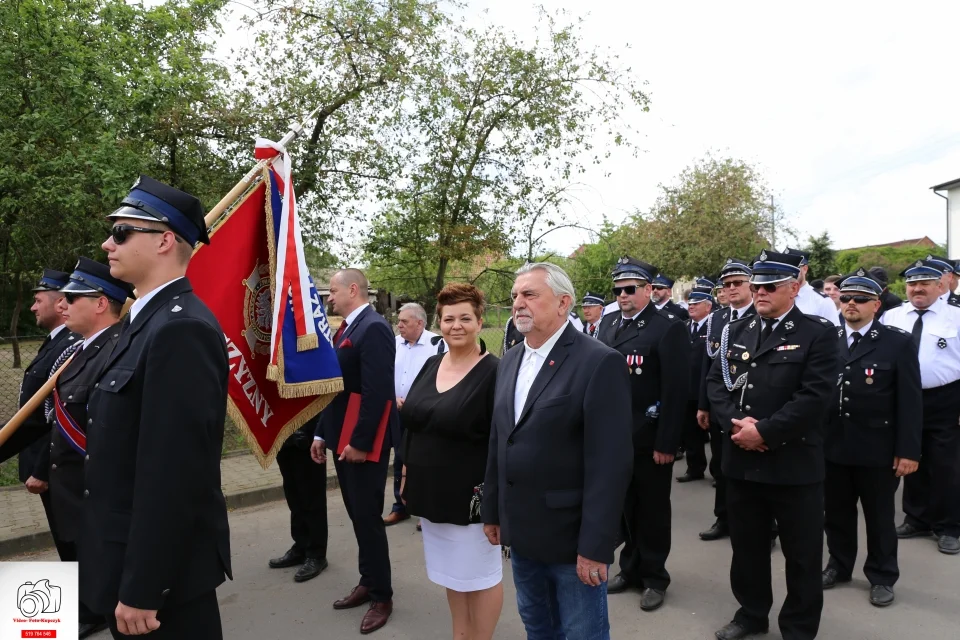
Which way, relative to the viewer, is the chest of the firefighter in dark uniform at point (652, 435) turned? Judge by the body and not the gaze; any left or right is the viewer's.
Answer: facing the viewer and to the left of the viewer

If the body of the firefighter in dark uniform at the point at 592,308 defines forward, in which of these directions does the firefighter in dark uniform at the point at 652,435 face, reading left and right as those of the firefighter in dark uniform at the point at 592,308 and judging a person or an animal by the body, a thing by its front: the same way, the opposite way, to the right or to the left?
the same way

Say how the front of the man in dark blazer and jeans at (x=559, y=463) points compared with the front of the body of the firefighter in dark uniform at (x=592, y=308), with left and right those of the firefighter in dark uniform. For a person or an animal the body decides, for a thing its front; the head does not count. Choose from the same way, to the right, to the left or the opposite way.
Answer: the same way

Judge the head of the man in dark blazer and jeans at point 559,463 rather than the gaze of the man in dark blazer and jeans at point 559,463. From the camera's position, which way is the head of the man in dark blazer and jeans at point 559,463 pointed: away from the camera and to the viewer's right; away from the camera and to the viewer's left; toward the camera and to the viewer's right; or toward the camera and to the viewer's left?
toward the camera and to the viewer's left

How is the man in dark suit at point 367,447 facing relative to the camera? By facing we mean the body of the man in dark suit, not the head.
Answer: to the viewer's left

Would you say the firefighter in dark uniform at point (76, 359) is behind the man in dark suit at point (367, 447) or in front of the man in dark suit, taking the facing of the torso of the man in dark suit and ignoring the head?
in front

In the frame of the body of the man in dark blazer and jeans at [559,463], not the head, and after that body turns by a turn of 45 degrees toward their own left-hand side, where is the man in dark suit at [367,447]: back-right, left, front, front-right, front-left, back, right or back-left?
back-right

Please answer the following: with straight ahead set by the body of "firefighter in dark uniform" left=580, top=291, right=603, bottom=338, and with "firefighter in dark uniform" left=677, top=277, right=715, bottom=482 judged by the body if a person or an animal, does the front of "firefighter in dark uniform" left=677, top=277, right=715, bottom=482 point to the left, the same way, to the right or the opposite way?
the same way

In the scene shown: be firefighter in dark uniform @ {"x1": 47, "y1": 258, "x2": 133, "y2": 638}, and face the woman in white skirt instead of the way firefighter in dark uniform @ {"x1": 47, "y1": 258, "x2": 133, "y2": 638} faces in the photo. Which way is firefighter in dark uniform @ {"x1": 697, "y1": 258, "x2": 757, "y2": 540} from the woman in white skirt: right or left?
left

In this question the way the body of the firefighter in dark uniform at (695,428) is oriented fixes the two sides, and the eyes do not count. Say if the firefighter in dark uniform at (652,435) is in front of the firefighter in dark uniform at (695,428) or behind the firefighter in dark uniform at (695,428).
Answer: in front

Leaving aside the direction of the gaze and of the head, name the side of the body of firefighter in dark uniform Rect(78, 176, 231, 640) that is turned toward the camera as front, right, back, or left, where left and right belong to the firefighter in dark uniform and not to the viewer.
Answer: left

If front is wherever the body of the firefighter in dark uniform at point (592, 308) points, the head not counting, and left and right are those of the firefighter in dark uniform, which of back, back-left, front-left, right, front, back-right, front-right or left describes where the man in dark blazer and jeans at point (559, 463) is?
front-left

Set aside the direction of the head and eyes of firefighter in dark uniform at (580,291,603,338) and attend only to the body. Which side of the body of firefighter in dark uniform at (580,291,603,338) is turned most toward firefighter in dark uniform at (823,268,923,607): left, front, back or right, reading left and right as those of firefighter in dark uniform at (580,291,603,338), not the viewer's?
left

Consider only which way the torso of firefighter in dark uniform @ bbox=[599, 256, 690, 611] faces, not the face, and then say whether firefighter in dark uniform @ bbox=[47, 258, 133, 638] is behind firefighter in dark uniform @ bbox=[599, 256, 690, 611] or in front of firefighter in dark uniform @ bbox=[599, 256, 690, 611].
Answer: in front

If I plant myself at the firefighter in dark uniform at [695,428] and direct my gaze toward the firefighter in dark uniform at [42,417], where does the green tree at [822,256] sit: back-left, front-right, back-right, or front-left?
back-right
